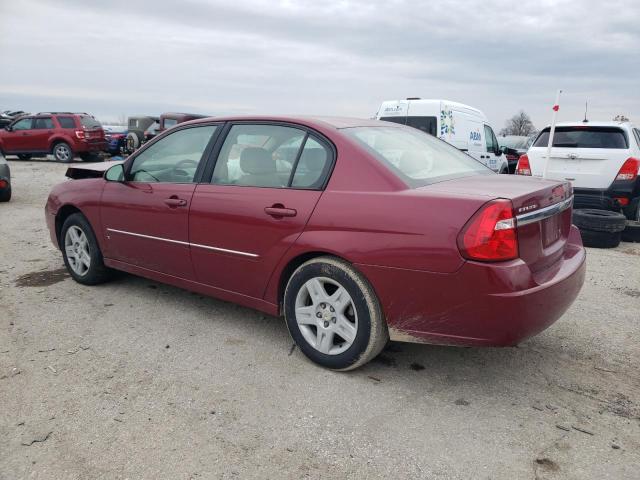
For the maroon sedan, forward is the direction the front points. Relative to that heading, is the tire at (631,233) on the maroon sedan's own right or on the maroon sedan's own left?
on the maroon sedan's own right

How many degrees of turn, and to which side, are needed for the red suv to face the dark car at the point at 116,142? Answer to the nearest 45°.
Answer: approximately 90° to its right

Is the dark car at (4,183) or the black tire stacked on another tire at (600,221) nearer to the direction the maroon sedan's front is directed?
the dark car

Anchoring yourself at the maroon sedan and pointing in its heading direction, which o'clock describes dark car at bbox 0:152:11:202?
The dark car is roughly at 12 o'clock from the maroon sedan.

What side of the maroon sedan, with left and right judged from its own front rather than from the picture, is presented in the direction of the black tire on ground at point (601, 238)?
right

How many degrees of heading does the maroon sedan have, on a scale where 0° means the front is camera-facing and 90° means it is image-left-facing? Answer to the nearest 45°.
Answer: approximately 135°

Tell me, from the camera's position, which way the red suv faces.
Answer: facing away from the viewer and to the left of the viewer

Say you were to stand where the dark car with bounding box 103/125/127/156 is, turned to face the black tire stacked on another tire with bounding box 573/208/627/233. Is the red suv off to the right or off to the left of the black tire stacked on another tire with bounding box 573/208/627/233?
right

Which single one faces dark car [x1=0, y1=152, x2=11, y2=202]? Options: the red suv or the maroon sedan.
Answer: the maroon sedan

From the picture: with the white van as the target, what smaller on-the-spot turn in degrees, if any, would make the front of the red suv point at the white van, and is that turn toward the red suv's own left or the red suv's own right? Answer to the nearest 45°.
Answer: approximately 180°

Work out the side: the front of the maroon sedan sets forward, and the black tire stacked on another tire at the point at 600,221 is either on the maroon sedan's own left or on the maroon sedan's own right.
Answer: on the maroon sedan's own right
